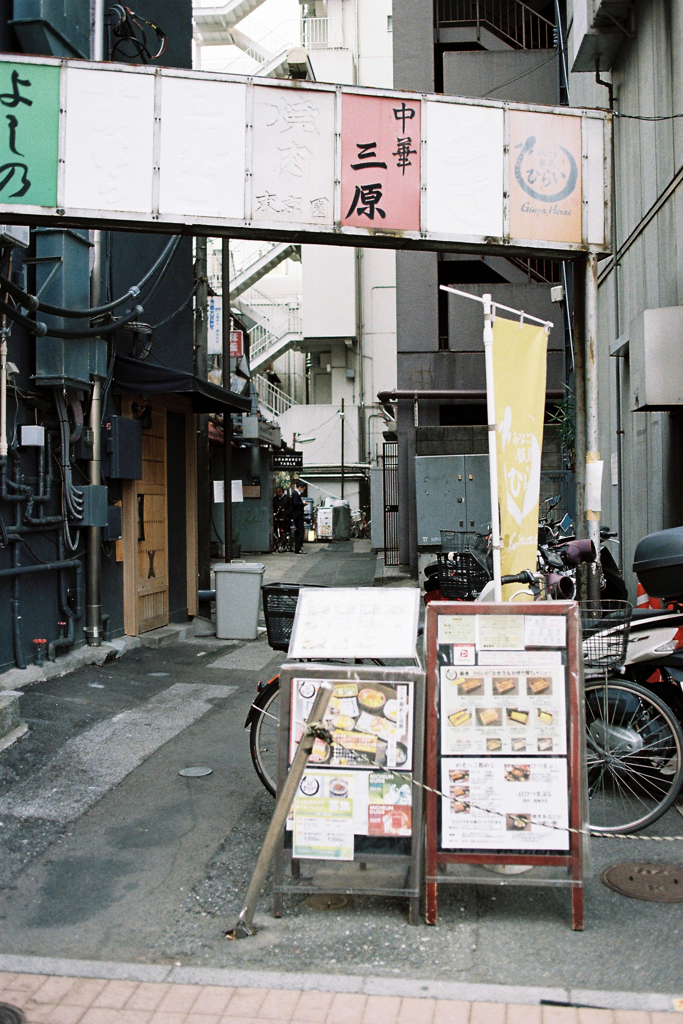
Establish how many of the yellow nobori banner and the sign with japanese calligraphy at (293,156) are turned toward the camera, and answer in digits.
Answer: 2

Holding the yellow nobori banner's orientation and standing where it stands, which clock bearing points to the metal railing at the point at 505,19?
The metal railing is roughly at 6 o'clock from the yellow nobori banner.

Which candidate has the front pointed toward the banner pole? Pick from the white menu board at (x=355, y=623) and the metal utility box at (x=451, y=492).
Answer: the metal utility box

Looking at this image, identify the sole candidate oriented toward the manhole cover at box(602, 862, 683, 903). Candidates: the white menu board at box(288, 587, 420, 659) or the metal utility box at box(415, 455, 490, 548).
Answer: the metal utility box

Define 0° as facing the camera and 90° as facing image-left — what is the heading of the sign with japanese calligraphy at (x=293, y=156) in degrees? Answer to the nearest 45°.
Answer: approximately 0°

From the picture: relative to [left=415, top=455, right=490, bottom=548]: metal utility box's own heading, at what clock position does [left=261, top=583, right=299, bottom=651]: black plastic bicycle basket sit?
The black plastic bicycle basket is roughly at 12 o'clock from the metal utility box.

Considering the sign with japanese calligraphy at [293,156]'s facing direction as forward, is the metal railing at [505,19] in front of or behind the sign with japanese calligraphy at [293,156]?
behind

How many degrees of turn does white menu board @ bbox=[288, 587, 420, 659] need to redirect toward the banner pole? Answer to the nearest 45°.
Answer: approximately 135° to its left

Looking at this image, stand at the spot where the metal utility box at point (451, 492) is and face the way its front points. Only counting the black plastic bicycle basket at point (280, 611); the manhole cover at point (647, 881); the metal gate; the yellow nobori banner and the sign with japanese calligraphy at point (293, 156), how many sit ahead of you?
4
